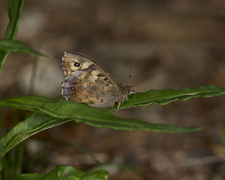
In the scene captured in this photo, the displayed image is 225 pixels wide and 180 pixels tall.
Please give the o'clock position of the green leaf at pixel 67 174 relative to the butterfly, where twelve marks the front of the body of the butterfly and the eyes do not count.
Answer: The green leaf is roughly at 3 o'clock from the butterfly.

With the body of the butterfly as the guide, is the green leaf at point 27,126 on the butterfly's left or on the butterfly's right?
on the butterfly's right

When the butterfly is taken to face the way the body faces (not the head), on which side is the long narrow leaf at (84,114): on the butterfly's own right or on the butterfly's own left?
on the butterfly's own right

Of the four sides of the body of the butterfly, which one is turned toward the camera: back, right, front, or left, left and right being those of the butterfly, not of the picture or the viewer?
right
